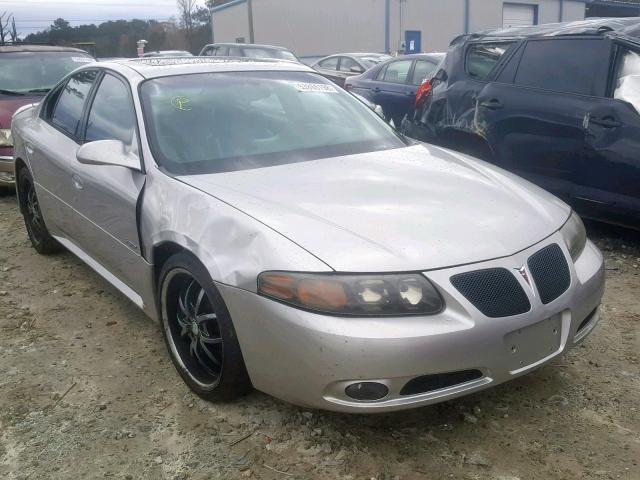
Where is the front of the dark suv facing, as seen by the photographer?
facing the viewer and to the right of the viewer

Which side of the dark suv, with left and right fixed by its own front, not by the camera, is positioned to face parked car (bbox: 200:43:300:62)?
back

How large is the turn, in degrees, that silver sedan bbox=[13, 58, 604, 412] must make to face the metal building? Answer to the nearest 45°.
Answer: approximately 135° to its left

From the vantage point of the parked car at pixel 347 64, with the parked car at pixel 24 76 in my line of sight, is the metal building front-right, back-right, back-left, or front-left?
back-right

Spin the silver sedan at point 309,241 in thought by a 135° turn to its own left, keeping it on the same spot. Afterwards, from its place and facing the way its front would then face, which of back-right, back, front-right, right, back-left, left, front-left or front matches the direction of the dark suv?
front-right

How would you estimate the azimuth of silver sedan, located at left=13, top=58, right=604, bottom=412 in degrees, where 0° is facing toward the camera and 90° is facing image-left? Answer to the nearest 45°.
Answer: approximately 315°
